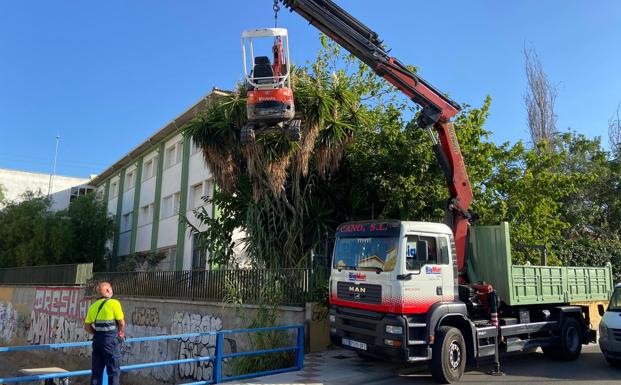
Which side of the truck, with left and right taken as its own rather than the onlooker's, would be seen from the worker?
front

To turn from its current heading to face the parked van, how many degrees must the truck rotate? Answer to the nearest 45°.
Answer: approximately 135° to its left

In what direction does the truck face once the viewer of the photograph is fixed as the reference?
facing the viewer and to the left of the viewer

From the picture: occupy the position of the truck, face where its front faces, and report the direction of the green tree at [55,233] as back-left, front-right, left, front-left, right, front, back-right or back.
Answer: right
